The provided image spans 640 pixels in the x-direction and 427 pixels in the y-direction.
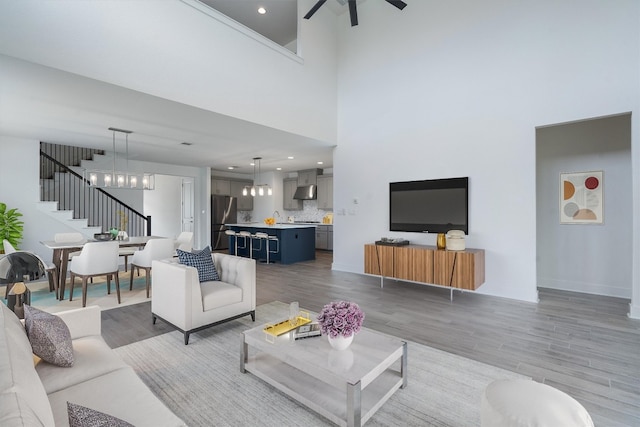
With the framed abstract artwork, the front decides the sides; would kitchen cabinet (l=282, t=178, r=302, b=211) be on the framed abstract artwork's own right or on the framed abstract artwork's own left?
on the framed abstract artwork's own right

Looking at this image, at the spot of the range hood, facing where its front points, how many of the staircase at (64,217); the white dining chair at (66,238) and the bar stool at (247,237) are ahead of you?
3

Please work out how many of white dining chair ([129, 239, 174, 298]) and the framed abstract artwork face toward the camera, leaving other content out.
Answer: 1

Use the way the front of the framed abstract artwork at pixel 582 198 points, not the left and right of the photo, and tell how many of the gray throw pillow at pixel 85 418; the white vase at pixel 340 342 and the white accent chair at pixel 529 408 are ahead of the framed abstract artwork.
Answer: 3

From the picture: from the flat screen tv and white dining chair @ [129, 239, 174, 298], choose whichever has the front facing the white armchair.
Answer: the flat screen tv

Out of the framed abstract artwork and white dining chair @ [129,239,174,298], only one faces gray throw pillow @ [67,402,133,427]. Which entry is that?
the framed abstract artwork

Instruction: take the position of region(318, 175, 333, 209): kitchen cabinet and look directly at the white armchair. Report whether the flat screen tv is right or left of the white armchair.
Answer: left

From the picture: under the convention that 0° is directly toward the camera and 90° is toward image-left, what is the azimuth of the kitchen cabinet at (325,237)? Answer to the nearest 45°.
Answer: approximately 45°

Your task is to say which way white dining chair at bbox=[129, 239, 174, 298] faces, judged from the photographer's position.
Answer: facing away from the viewer and to the left of the viewer

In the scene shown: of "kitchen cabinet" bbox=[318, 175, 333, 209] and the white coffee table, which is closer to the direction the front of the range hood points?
the white coffee table

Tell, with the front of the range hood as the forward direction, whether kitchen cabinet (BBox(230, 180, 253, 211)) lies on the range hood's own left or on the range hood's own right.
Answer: on the range hood's own right
